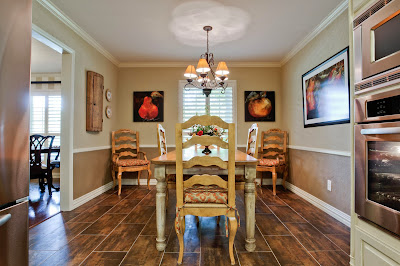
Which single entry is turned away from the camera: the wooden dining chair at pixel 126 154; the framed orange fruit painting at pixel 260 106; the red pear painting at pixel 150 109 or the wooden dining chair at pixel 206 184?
the wooden dining chair at pixel 206 184

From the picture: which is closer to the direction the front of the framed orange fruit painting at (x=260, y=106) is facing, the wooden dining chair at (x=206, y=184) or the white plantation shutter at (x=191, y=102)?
the wooden dining chair

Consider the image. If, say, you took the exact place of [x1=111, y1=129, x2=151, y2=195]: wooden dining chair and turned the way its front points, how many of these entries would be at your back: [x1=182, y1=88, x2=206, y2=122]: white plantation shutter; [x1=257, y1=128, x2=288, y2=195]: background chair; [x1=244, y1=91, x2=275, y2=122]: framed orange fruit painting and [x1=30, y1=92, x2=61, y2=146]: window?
1

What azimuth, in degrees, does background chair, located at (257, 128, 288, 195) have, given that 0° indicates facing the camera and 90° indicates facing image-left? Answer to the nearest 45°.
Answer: approximately 45°

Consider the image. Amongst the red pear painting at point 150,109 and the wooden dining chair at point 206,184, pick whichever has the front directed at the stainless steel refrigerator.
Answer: the red pear painting

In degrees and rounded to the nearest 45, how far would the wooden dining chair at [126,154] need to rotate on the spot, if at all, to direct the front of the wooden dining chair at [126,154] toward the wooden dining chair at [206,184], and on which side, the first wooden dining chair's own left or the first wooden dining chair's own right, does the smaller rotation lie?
approximately 45° to the first wooden dining chair's own right

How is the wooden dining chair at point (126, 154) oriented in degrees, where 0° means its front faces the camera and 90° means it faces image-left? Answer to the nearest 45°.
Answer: approximately 315°

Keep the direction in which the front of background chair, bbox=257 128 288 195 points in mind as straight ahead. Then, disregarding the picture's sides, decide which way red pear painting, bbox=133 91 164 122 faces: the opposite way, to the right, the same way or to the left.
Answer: to the left

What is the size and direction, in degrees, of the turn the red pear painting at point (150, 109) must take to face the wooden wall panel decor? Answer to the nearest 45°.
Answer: approximately 45° to its right

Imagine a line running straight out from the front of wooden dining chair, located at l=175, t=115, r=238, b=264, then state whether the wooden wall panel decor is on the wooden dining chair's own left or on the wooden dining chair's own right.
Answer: on the wooden dining chair's own left

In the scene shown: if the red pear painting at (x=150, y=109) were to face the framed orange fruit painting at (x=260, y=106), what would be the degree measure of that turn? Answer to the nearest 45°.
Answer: approximately 90° to its left

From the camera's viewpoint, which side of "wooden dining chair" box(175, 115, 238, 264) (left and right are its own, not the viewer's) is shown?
back

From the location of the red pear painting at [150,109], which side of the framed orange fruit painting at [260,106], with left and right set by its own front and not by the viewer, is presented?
right
